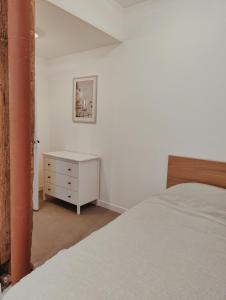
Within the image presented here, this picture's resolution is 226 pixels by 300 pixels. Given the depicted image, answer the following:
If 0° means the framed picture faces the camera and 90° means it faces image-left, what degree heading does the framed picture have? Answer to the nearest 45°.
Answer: approximately 45°

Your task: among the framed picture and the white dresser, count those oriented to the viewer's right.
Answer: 0

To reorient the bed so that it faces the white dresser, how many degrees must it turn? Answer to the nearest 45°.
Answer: approximately 135° to its right

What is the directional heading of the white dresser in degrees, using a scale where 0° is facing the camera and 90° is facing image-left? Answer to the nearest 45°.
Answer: approximately 45°

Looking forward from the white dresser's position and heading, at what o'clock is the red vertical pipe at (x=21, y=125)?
The red vertical pipe is roughly at 11 o'clock from the white dresser.

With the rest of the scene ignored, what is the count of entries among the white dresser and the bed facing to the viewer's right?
0

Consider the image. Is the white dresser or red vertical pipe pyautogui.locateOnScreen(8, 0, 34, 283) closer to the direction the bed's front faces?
the red vertical pipe

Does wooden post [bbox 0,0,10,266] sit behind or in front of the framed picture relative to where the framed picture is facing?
in front

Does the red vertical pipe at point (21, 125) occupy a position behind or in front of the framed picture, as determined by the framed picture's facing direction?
in front

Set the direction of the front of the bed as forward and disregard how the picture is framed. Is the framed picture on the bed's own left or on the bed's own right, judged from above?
on the bed's own right
